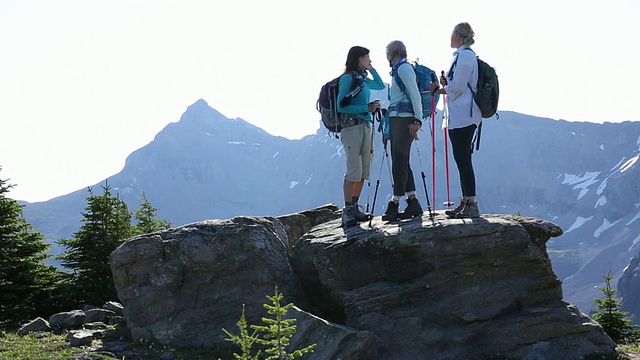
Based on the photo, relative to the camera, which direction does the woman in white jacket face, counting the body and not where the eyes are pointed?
to the viewer's left

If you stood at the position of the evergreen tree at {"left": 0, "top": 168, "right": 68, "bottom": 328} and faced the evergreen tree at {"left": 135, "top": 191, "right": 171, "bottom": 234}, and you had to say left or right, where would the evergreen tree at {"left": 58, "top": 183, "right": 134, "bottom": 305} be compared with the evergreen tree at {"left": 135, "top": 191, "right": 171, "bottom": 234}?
right

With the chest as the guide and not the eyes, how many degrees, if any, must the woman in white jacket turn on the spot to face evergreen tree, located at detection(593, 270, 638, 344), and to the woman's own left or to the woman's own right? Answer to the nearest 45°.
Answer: approximately 135° to the woman's own right

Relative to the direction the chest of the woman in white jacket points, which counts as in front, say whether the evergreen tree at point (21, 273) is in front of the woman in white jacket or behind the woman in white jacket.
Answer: in front

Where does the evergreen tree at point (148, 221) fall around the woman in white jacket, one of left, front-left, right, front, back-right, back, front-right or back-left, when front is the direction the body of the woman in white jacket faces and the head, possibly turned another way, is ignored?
front-right

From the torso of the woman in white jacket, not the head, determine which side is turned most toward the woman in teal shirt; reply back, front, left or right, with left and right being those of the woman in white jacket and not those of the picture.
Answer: front

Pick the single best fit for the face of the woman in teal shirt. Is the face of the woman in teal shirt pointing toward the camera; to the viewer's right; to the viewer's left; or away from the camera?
to the viewer's right

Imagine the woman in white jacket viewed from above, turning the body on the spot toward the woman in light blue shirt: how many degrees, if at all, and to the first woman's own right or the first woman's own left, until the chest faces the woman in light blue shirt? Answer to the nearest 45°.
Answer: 0° — they already face them

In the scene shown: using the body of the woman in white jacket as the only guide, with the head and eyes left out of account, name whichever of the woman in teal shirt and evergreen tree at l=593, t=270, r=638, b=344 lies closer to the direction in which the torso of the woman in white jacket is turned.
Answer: the woman in teal shirt
